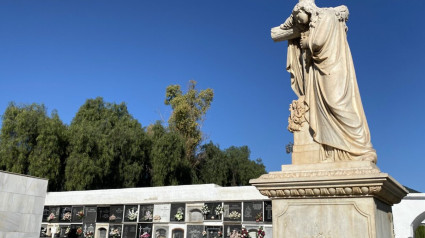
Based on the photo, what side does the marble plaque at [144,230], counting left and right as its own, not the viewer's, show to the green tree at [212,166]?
back

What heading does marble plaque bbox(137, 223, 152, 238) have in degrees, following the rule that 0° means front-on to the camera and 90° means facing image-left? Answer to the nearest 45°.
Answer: approximately 0°

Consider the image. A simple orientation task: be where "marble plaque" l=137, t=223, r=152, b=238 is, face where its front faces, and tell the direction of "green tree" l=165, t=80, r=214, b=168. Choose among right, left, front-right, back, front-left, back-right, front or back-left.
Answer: back

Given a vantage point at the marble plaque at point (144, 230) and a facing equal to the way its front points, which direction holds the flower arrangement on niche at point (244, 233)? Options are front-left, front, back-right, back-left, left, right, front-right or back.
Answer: front-left

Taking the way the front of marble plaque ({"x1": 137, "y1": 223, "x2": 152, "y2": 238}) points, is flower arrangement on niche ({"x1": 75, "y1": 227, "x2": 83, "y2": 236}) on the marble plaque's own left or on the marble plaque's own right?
on the marble plaque's own right

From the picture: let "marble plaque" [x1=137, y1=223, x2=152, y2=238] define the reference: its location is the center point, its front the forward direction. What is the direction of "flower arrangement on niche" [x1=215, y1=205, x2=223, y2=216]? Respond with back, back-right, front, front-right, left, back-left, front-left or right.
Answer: front-left

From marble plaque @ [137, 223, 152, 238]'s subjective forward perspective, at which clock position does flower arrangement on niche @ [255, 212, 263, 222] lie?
The flower arrangement on niche is roughly at 10 o'clock from the marble plaque.

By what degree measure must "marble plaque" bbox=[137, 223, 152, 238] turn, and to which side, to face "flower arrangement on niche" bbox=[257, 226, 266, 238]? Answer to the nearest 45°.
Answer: approximately 45° to its left

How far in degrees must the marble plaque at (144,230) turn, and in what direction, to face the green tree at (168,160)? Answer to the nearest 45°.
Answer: approximately 180°

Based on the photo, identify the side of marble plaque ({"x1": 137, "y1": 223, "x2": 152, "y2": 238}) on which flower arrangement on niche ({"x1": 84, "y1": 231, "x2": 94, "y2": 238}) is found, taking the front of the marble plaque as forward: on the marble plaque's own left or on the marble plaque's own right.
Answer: on the marble plaque's own right

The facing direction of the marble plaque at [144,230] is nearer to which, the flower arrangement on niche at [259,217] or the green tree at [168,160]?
the flower arrangement on niche

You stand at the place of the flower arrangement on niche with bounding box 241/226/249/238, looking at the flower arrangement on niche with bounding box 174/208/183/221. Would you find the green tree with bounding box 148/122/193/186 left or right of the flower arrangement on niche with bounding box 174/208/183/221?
right

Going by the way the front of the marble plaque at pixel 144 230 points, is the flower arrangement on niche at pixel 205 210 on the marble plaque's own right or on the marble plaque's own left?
on the marble plaque's own left

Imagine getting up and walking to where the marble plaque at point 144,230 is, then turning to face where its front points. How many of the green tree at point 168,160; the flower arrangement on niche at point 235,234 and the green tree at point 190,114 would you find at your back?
2
